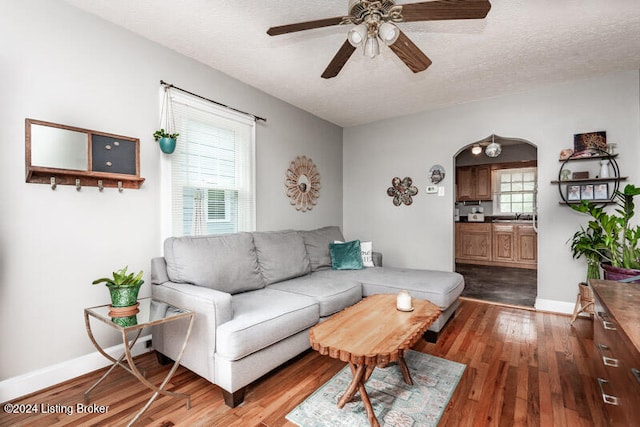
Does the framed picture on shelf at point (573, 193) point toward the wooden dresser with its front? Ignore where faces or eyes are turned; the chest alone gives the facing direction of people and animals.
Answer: yes

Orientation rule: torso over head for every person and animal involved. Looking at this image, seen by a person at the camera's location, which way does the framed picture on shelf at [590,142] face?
facing the viewer

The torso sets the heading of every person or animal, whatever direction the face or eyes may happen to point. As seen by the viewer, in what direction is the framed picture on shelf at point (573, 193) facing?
toward the camera

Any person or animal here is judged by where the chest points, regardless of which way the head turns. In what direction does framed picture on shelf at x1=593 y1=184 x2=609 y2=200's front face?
toward the camera

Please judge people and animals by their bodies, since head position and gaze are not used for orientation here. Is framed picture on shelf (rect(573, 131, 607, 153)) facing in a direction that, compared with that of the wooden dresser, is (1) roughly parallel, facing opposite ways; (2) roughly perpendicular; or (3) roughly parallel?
roughly perpendicular

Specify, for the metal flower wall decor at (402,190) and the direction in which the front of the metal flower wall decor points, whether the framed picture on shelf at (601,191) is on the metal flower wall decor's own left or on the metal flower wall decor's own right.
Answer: on the metal flower wall decor's own left

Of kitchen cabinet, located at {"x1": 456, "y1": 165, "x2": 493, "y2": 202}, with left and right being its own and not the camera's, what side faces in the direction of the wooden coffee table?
front

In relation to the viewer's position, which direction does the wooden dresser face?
facing to the left of the viewer

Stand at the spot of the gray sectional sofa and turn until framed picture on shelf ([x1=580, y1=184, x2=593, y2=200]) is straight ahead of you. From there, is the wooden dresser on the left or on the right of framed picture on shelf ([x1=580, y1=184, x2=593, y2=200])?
right

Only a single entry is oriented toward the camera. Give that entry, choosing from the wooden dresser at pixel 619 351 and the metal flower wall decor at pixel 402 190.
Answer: the metal flower wall decor

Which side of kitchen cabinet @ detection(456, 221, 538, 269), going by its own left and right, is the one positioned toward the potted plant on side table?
front

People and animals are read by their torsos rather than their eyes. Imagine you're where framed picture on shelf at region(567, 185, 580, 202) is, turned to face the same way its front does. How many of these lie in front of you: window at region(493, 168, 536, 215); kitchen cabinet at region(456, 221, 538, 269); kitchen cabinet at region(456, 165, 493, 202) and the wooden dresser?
1

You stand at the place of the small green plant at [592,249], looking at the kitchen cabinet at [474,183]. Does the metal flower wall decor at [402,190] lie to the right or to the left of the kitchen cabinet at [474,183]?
left

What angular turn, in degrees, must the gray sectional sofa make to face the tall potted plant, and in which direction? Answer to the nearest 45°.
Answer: approximately 45° to its left

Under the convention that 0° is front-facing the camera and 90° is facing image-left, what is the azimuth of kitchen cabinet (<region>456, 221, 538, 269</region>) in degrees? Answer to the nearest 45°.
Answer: approximately 0°

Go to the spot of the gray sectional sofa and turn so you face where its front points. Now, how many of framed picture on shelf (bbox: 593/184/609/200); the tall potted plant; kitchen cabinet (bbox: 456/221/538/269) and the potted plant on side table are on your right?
1

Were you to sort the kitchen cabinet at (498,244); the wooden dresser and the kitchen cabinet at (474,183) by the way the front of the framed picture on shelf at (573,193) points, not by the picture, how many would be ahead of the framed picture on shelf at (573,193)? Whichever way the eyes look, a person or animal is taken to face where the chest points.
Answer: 1

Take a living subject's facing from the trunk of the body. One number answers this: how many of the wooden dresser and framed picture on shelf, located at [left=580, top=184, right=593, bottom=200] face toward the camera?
1

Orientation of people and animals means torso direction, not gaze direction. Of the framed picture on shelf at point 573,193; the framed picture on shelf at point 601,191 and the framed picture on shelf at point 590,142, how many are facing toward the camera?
3
